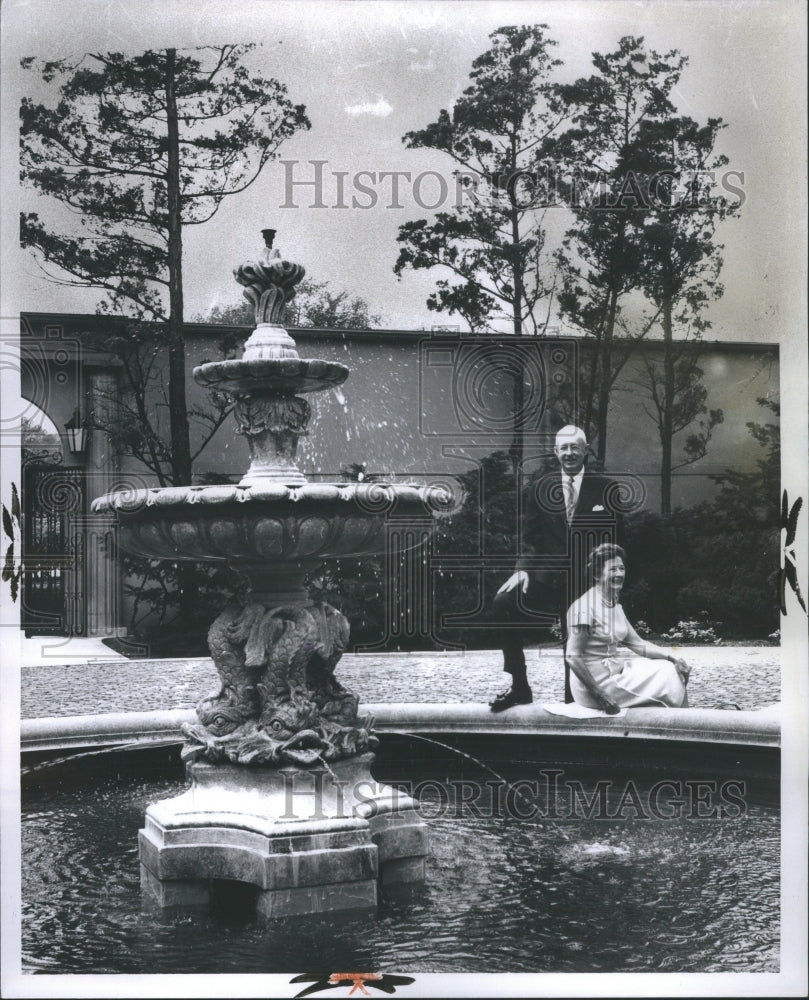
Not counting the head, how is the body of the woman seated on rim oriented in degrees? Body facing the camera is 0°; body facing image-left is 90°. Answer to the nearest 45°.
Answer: approximately 315°

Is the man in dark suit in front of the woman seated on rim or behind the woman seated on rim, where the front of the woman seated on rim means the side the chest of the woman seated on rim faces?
behind

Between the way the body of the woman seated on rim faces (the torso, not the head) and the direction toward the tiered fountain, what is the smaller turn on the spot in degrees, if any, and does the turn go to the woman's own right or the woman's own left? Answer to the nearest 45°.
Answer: approximately 45° to the woman's own right

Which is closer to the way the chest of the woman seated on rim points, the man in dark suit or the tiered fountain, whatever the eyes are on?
the tiered fountain
